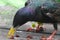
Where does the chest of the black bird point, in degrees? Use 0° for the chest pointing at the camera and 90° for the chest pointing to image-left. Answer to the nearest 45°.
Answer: approximately 90°
